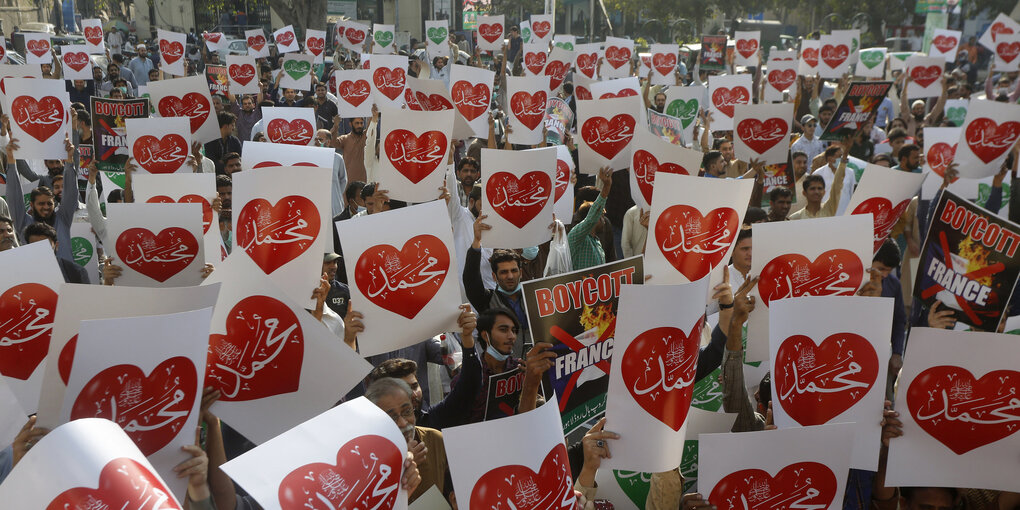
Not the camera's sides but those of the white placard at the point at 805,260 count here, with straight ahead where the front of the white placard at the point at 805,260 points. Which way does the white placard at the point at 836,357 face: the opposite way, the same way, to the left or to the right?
the same way

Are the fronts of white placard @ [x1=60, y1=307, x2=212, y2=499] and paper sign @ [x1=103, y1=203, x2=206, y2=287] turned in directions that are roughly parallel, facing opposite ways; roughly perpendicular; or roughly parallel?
roughly parallel

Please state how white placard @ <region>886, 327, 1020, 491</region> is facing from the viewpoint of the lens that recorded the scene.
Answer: facing the viewer

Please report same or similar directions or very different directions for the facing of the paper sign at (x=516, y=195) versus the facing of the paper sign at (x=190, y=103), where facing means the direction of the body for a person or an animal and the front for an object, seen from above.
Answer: same or similar directions

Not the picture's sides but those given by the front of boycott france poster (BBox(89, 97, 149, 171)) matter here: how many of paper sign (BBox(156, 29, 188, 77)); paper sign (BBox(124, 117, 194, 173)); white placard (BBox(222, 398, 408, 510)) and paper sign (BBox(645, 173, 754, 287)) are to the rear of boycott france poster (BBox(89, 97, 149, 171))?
1

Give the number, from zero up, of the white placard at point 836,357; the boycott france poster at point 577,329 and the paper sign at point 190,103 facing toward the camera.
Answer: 3

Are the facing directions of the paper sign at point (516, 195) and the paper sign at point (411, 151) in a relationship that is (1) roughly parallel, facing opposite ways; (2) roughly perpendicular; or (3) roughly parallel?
roughly parallel

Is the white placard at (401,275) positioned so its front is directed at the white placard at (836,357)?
no

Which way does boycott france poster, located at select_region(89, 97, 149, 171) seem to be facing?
toward the camera

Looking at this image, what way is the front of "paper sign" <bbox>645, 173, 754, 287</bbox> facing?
toward the camera

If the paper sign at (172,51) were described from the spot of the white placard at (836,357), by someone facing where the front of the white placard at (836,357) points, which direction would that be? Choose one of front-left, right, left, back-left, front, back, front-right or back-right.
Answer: back-right

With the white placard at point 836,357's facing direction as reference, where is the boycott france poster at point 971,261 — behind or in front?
behind

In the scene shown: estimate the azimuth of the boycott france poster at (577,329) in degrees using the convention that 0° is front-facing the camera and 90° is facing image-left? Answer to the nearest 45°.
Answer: approximately 0°

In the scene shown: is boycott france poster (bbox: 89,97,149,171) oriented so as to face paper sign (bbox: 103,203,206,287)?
yes

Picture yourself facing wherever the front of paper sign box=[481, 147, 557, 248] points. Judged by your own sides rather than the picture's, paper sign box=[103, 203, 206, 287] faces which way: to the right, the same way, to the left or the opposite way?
the same way

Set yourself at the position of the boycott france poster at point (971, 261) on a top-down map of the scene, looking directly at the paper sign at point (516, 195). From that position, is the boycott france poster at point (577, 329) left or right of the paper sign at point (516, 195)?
left

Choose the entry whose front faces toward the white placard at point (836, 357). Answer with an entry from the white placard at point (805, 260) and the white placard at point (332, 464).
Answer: the white placard at point (805, 260)

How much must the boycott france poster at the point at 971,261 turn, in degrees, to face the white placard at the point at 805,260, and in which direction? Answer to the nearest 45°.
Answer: approximately 45° to its right

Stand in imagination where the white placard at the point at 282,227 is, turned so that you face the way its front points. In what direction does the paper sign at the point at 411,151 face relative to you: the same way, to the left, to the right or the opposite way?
the same way

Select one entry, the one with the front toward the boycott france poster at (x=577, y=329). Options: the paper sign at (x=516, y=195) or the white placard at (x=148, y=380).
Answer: the paper sign

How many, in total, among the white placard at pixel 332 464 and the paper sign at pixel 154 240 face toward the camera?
2
